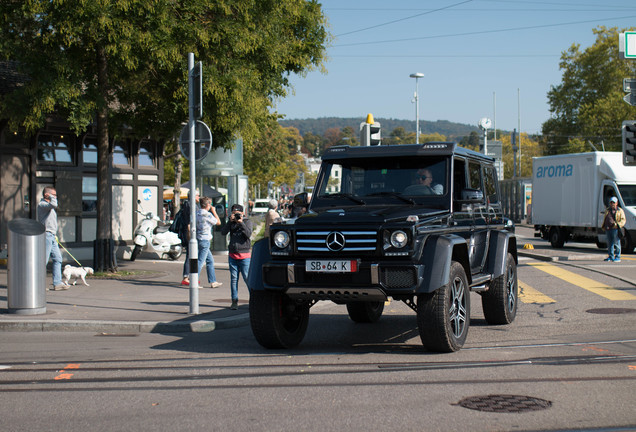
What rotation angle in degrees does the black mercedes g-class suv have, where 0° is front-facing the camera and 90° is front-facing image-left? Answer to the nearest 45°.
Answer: approximately 45°

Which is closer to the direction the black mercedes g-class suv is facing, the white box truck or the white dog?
the white dog

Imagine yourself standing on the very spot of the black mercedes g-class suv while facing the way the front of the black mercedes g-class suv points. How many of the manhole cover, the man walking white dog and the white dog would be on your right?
2

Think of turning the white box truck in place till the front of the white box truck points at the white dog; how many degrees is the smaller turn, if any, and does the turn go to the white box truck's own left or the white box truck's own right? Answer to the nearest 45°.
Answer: approximately 90° to the white box truck's own right

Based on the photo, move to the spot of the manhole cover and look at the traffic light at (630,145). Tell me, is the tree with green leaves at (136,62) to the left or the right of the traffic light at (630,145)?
left

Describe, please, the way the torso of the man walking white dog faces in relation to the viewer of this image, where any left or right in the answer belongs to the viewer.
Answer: facing to the right of the viewer

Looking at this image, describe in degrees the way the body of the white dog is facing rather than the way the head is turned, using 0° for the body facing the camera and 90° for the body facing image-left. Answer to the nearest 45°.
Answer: approximately 270°

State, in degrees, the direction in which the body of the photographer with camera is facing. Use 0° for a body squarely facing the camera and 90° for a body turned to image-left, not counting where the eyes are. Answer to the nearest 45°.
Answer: approximately 0°

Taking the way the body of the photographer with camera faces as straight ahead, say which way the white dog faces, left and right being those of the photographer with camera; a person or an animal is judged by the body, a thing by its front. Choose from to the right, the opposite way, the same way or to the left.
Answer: to the left
